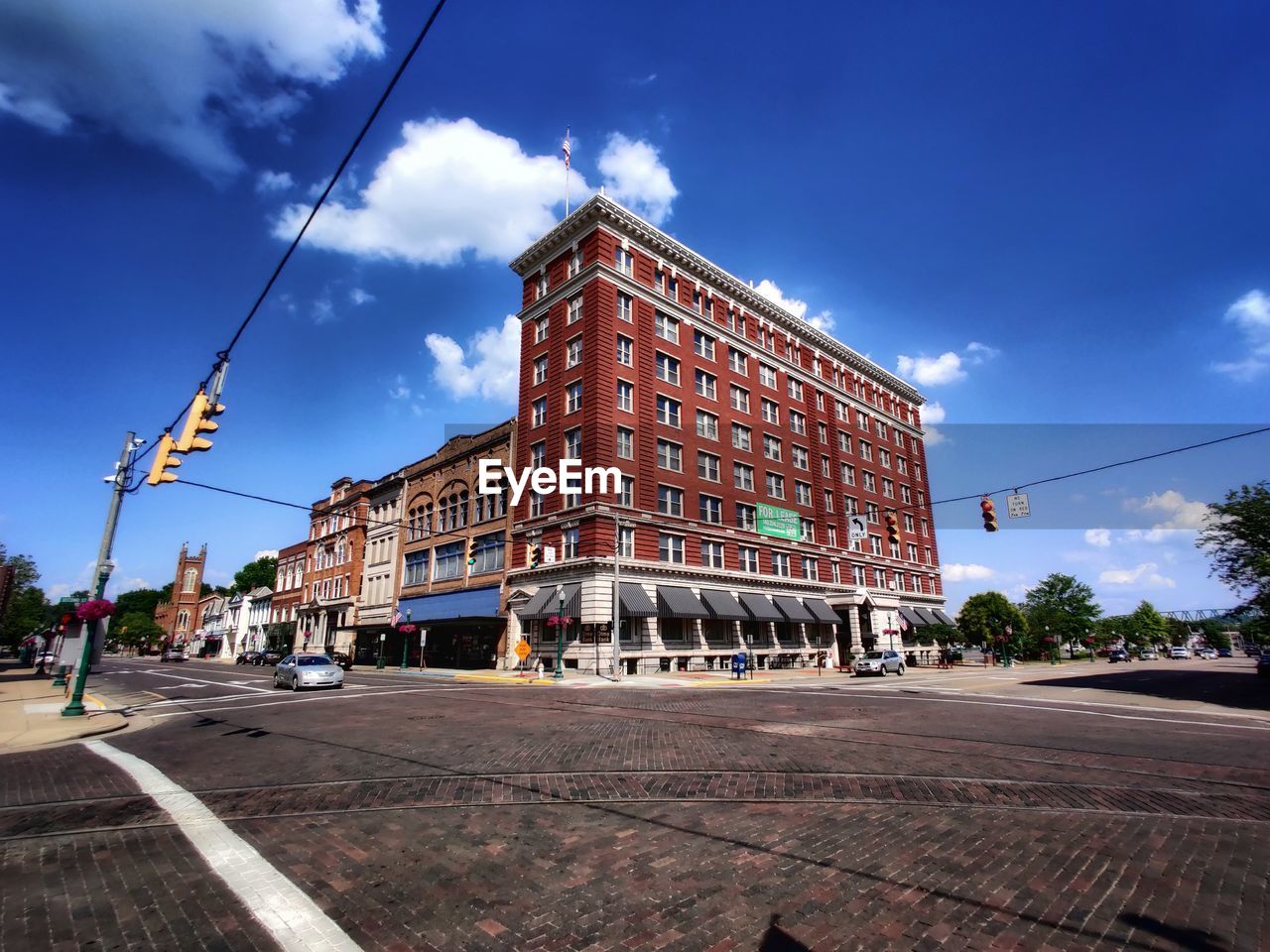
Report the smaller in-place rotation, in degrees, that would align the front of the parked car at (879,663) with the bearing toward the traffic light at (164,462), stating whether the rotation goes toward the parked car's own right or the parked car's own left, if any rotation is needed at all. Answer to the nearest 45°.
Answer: approximately 45° to the parked car's own left

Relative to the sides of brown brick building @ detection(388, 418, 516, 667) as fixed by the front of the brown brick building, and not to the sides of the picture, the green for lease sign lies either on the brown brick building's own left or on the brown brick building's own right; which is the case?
on the brown brick building's own left

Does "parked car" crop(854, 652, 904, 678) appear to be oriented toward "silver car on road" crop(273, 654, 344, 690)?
yes

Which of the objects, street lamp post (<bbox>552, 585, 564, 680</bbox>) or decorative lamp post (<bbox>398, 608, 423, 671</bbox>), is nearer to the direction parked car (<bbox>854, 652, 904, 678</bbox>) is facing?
the street lamp post

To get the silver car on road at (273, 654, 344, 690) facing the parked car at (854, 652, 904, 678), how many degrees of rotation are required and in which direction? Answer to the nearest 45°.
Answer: approximately 45° to its left

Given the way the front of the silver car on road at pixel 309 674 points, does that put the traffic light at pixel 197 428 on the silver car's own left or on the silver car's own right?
on the silver car's own right

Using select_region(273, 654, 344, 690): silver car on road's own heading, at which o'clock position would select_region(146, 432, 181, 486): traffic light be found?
The traffic light is roughly at 2 o'clock from the silver car on road.

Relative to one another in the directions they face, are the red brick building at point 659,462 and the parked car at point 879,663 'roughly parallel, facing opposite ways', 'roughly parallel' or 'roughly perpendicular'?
roughly perpendicular

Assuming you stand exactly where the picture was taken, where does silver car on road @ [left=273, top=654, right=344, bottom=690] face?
facing the viewer and to the right of the viewer

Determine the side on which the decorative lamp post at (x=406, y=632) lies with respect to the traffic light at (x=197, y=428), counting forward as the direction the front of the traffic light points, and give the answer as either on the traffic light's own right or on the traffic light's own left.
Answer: on the traffic light's own left
